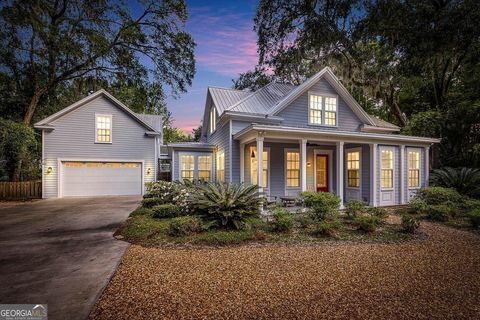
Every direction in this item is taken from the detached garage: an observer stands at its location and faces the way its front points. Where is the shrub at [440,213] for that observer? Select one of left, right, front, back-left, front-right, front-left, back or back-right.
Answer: front-left

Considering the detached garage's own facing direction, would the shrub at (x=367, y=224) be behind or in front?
in front

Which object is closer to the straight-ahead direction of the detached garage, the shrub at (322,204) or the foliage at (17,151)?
the shrub

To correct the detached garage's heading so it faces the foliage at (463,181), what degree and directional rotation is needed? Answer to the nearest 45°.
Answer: approximately 45° to its left

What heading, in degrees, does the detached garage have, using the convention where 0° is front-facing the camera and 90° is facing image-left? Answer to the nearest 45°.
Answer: approximately 0°

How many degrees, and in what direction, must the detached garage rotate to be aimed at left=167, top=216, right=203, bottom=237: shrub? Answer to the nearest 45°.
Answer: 0° — it already faces it

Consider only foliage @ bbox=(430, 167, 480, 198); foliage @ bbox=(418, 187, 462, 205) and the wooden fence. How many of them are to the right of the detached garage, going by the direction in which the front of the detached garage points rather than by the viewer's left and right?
1

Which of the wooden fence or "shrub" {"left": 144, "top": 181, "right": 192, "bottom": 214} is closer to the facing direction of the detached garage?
the shrub

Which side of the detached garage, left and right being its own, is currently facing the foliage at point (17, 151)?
right

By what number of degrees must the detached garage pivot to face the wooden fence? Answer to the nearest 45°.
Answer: approximately 90° to its right

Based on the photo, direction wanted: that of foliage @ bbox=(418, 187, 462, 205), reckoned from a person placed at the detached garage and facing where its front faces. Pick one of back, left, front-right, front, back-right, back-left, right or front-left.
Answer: front-left

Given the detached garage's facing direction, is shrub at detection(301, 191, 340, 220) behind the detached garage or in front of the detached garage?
in front
